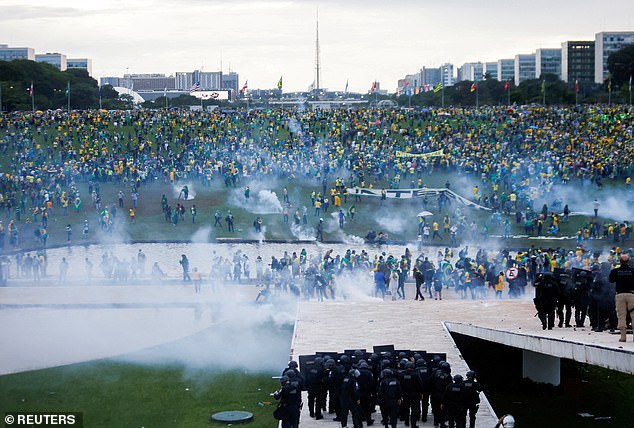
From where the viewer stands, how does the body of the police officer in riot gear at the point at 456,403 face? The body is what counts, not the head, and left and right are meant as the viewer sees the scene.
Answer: facing away from the viewer

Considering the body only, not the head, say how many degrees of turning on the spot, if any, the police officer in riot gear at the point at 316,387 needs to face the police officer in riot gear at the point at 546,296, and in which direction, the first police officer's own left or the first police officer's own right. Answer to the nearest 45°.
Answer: approximately 45° to the first police officer's own right

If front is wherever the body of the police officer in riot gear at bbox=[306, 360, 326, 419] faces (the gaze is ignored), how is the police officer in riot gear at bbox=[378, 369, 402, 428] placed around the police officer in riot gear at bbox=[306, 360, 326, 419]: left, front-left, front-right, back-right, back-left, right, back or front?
back-right

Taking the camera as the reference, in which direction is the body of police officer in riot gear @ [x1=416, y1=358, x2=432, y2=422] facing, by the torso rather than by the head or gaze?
away from the camera

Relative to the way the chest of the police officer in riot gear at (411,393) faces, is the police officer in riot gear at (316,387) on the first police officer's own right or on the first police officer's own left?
on the first police officer's own left

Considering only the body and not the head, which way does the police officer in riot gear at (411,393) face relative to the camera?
away from the camera

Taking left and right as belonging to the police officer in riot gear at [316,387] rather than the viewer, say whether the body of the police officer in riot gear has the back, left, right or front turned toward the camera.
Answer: back

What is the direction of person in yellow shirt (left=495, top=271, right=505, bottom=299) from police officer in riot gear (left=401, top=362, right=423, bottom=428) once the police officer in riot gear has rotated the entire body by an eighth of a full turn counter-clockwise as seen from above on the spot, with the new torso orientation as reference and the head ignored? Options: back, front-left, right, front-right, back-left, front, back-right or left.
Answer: front-right

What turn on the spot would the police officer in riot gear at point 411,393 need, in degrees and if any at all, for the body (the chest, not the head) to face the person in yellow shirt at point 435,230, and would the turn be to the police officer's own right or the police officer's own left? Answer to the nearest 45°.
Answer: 0° — they already face them

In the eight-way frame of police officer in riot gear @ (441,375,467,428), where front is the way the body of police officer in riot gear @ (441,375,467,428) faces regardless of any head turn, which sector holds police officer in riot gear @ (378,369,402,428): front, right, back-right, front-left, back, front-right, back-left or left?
left

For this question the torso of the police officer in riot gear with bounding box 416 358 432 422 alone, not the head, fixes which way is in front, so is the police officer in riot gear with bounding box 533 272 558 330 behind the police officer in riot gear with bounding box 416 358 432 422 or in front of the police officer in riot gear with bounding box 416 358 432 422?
in front

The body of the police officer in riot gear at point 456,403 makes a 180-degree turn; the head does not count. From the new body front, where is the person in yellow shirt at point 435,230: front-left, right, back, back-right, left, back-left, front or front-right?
back

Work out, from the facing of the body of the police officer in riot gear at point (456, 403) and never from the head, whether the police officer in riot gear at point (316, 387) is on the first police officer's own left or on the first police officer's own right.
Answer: on the first police officer's own left
